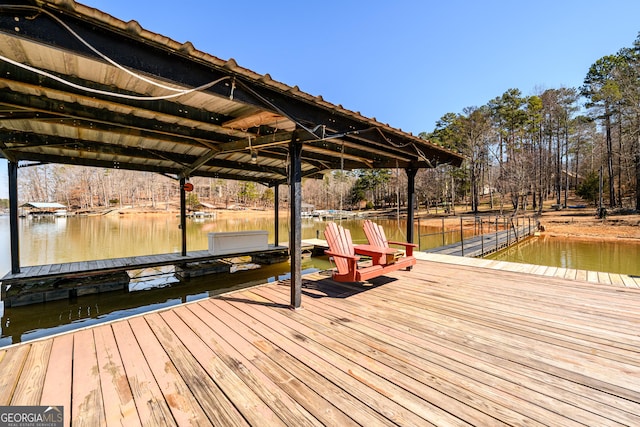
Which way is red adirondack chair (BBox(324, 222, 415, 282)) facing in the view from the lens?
facing the viewer and to the right of the viewer

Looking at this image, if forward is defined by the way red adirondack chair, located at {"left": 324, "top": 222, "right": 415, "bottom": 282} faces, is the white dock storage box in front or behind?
behind

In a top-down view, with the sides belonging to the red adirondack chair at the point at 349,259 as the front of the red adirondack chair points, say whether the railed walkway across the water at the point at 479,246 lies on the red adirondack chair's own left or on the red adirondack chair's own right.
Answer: on the red adirondack chair's own left

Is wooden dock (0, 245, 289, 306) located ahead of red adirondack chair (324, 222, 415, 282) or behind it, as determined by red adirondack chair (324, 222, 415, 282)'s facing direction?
behind
